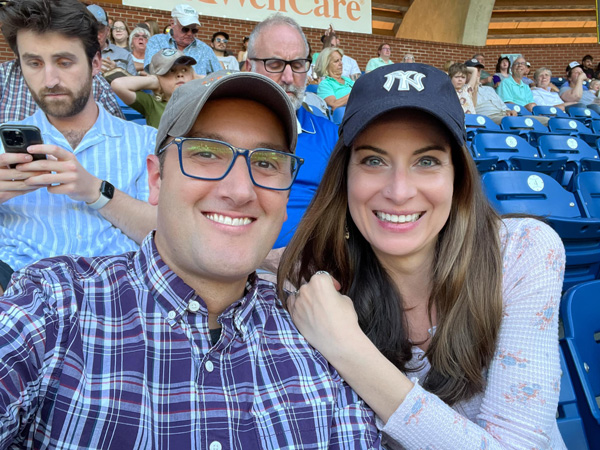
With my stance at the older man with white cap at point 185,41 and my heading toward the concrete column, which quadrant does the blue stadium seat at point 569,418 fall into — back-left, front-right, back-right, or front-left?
back-right

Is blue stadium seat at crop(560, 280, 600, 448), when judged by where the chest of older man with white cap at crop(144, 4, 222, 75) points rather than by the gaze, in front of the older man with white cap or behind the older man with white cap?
in front

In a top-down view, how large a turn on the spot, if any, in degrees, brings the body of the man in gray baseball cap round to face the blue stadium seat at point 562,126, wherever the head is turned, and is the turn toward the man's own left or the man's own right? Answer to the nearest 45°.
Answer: approximately 135° to the man's own left

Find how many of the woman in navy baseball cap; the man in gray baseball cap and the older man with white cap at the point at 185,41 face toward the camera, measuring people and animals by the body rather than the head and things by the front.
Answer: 3

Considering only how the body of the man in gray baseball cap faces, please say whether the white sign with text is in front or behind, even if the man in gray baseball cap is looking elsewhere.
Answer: behind

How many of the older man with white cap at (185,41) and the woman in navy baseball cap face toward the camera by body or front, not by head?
2

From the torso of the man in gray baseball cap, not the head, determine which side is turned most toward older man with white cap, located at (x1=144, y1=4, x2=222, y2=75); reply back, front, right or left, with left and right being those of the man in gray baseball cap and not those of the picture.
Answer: back

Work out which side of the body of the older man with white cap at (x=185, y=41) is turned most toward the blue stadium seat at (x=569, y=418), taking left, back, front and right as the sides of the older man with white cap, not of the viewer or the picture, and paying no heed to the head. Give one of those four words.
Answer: front

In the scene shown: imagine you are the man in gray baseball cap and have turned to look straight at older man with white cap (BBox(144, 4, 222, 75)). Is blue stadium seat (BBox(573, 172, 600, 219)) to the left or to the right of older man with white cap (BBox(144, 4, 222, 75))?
right

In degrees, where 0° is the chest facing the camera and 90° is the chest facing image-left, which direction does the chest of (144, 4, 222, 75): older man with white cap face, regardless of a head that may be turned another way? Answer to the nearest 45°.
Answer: approximately 0°

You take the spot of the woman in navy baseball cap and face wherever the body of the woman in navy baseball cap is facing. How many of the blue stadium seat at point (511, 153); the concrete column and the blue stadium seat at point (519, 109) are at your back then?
3

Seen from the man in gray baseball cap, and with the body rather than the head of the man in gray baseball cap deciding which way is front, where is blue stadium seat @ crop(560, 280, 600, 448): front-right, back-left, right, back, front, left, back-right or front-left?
left
